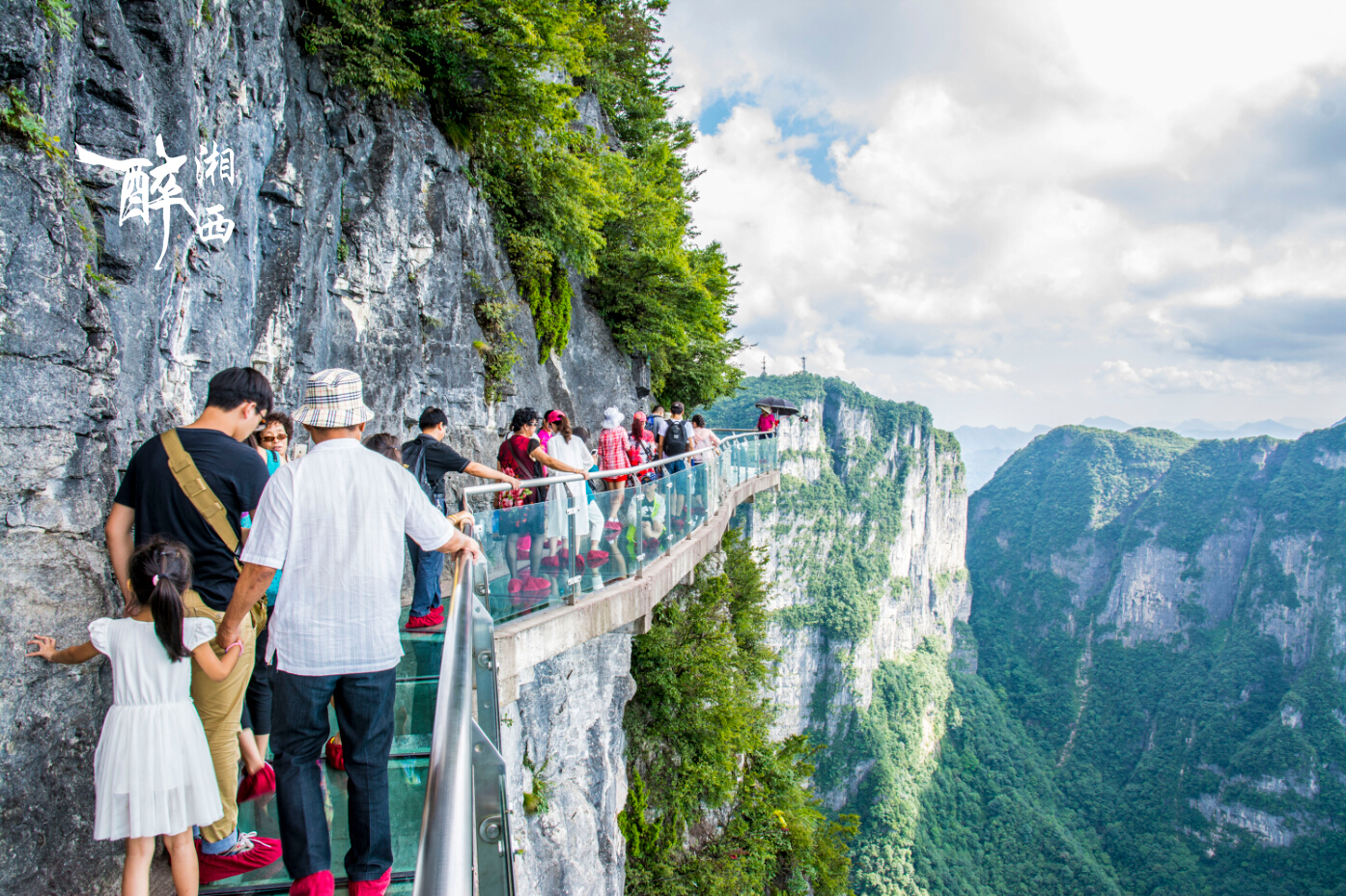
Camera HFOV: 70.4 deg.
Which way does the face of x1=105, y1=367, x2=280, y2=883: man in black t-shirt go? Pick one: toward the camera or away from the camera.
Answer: away from the camera

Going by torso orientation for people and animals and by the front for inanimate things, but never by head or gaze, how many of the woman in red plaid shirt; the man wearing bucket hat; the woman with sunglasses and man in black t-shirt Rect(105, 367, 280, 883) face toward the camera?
1

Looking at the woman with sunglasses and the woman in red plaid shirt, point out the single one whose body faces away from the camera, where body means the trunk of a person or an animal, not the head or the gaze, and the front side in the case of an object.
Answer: the woman in red plaid shirt

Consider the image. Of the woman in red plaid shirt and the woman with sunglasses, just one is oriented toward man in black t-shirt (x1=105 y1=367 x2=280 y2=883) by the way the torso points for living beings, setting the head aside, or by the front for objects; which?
the woman with sunglasses

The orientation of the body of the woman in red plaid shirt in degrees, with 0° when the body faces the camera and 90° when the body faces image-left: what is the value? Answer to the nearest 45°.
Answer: approximately 180°

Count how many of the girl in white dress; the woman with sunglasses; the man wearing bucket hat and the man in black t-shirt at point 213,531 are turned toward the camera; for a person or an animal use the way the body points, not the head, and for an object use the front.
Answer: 1

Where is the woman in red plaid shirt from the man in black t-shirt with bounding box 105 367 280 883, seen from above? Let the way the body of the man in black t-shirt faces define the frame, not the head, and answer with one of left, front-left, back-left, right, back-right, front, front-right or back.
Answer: front

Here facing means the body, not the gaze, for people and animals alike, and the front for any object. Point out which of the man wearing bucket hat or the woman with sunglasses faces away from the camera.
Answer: the man wearing bucket hat

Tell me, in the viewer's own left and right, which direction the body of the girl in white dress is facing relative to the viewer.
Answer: facing away from the viewer

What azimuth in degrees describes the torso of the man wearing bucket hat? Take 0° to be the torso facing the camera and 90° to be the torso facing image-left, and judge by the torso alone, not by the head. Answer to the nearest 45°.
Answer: approximately 180°

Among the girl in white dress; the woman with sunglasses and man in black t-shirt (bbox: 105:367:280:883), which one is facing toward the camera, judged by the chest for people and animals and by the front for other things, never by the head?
the woman with sunglasses

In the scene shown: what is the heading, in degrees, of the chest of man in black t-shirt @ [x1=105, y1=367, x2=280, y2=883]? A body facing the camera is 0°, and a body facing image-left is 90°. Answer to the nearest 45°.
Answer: approximately 225°
